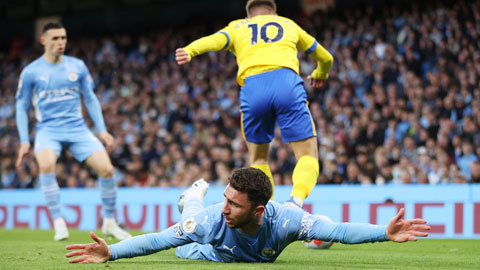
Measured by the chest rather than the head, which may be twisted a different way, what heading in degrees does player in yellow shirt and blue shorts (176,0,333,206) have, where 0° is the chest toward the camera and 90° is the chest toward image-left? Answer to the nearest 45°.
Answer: approximately 180°

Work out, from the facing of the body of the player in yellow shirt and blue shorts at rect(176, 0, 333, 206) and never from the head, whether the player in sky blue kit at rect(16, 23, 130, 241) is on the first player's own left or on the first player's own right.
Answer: on the first player's own left

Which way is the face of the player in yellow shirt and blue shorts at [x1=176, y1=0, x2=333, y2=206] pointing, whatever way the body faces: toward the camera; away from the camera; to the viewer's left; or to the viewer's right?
away from the camera

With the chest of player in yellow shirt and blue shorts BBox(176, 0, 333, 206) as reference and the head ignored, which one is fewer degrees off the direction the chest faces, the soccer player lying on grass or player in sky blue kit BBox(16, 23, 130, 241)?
the player in sky blue kit

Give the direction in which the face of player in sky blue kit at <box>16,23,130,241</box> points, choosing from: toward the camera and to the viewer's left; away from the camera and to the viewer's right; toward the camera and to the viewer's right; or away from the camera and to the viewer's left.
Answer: toward the camera and to the viewer's right

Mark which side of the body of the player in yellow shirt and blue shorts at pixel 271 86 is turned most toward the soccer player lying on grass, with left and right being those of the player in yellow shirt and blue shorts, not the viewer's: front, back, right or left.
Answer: back
